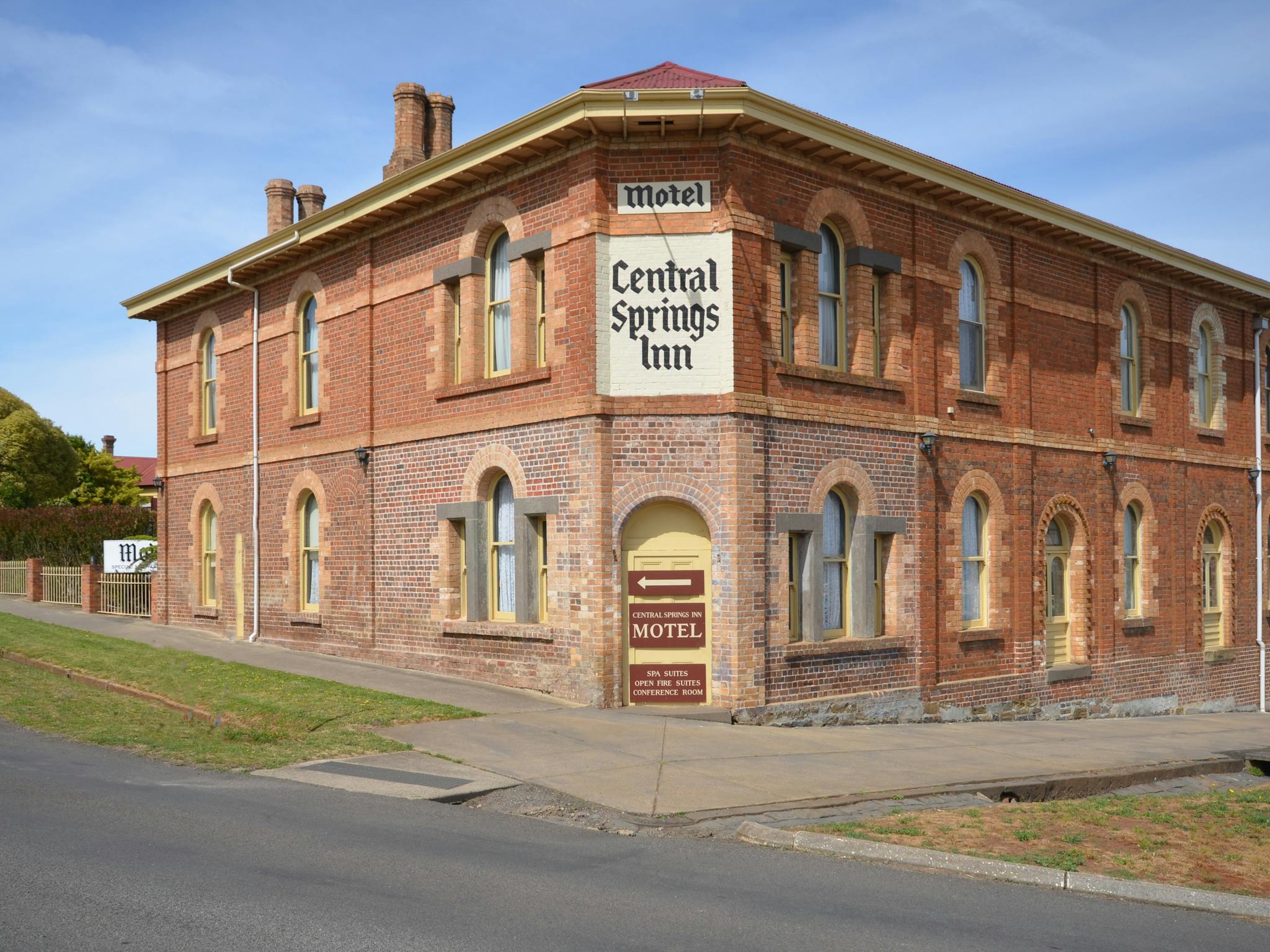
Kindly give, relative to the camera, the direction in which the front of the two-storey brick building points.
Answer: facing the viewer

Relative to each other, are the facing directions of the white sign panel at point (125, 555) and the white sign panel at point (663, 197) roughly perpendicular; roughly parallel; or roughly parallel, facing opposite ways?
roughly parallel

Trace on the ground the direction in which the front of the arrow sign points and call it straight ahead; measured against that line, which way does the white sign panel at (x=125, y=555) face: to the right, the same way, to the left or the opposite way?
the same way

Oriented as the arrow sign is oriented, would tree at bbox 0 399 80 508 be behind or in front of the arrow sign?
behind

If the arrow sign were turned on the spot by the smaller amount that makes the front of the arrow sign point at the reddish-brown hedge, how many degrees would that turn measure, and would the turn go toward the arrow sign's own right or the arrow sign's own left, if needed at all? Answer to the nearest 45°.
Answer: approximately 135° to the arrow sign's own right

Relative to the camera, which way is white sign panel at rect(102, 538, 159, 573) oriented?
toward the camera

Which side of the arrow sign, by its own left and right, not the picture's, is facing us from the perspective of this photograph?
front

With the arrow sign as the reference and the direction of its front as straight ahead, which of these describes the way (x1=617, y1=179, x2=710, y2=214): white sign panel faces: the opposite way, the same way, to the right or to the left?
the same way

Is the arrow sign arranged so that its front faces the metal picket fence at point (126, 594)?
no

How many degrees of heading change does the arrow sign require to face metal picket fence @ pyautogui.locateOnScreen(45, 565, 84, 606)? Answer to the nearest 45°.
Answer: approximately 135° to its right

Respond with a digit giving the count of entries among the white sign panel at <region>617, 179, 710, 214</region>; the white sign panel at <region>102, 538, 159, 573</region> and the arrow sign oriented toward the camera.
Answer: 3
